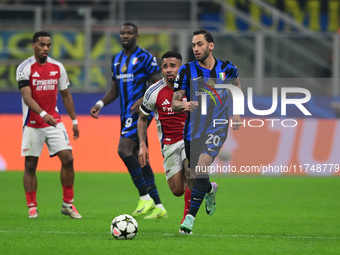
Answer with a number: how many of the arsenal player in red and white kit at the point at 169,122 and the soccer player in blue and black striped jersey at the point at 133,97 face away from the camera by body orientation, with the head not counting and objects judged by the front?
0

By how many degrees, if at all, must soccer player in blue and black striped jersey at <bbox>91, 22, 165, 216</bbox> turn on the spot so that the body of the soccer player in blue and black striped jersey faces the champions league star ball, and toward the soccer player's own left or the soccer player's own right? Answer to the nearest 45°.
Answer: approximately 45° to the soccer player's own left

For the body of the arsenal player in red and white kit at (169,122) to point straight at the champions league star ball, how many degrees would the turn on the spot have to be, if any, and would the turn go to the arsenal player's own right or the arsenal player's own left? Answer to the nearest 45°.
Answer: approximately 45° to the arsenal player's own right

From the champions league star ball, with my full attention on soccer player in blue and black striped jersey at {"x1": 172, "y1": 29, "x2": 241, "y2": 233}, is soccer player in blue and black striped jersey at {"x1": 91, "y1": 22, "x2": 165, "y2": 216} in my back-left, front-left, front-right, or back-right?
front-left

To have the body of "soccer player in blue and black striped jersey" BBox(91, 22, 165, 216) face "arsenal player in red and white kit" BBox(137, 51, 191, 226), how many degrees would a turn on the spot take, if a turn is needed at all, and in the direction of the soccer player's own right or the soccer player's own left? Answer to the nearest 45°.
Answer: approximately 45° to the soccer player's own left

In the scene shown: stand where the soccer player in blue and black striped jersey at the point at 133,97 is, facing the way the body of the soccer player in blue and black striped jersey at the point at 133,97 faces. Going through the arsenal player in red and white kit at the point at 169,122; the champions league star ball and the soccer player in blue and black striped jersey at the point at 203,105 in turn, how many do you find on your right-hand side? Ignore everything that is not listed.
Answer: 0

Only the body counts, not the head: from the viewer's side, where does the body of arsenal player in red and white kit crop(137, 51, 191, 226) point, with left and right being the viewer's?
facing the viewer and to the right of the viewer

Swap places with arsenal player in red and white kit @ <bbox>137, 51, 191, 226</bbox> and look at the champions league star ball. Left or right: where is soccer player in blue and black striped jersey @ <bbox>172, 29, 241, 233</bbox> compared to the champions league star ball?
left

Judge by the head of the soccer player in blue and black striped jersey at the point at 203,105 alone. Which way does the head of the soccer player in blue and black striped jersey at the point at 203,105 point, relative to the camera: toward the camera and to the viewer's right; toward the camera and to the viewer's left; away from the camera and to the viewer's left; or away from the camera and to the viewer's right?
toward the camera and to the viewer's left
